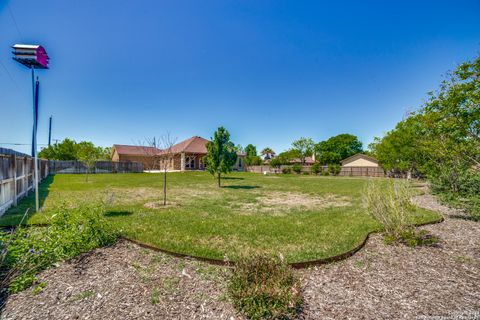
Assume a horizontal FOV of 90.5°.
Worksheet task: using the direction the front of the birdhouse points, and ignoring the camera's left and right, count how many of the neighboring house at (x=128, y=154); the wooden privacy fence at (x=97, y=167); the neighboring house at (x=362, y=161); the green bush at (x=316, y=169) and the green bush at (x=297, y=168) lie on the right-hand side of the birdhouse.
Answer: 0

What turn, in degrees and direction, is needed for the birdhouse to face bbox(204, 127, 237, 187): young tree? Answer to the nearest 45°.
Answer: approximately 90° to its left

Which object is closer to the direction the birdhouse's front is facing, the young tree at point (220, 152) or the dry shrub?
the dry shrub

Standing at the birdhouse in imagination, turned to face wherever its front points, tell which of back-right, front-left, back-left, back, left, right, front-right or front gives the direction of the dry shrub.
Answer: front

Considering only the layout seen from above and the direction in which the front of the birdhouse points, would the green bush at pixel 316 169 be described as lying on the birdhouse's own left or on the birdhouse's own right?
on the birdhouse's own left

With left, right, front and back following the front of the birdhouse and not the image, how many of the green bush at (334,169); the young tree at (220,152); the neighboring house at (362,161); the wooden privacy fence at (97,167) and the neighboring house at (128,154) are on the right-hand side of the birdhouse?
0

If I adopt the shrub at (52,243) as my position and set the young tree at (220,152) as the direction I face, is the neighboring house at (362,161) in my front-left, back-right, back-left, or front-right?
front-right

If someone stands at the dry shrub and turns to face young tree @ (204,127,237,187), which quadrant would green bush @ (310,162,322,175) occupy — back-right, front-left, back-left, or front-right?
front-right

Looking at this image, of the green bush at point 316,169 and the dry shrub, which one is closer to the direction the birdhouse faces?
the dry shrub

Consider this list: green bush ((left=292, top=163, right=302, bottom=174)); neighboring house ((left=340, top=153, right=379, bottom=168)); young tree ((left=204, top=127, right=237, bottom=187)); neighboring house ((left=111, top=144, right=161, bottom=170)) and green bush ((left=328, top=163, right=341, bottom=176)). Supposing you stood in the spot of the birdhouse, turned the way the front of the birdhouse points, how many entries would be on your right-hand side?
0

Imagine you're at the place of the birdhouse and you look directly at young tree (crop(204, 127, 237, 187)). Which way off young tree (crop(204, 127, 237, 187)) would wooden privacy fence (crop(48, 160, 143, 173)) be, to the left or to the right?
left

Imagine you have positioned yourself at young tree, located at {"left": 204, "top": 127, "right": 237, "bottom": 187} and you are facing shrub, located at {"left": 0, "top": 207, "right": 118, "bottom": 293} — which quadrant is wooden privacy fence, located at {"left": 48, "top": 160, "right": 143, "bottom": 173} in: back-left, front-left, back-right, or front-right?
back-right

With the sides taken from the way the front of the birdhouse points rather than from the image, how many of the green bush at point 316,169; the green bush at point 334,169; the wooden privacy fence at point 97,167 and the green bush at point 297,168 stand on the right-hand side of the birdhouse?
0

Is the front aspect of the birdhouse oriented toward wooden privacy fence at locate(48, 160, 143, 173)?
no

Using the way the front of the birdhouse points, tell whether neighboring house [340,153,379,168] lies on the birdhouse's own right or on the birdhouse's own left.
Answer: on the birdhouse's own left

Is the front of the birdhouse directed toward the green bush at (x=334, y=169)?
no

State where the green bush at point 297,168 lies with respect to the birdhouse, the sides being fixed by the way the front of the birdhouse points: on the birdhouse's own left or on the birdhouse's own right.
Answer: on the birdhouse's own left

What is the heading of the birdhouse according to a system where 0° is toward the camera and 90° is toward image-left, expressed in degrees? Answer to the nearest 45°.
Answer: approximately 315°
